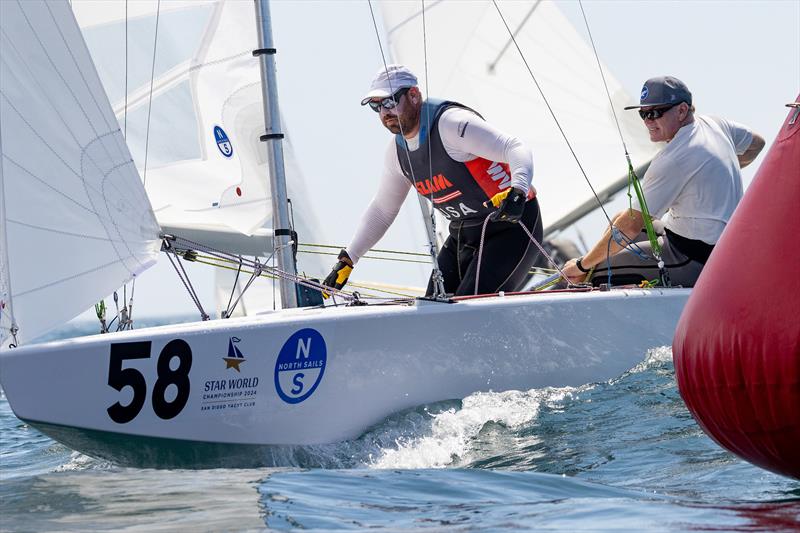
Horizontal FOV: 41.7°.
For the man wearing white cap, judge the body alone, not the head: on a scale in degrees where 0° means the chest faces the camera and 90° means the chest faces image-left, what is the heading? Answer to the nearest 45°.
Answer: approximately 45°

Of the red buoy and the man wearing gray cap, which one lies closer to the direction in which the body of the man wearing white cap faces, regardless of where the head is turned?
the red buoy

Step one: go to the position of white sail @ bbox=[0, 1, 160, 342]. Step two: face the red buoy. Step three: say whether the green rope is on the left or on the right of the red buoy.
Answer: left

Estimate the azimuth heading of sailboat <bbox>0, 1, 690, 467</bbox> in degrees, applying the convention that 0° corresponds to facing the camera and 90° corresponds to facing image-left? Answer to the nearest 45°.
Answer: approximately 90°

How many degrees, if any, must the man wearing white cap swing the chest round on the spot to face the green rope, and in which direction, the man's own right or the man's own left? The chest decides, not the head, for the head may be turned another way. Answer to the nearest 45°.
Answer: approximately 135° to the man's own left
